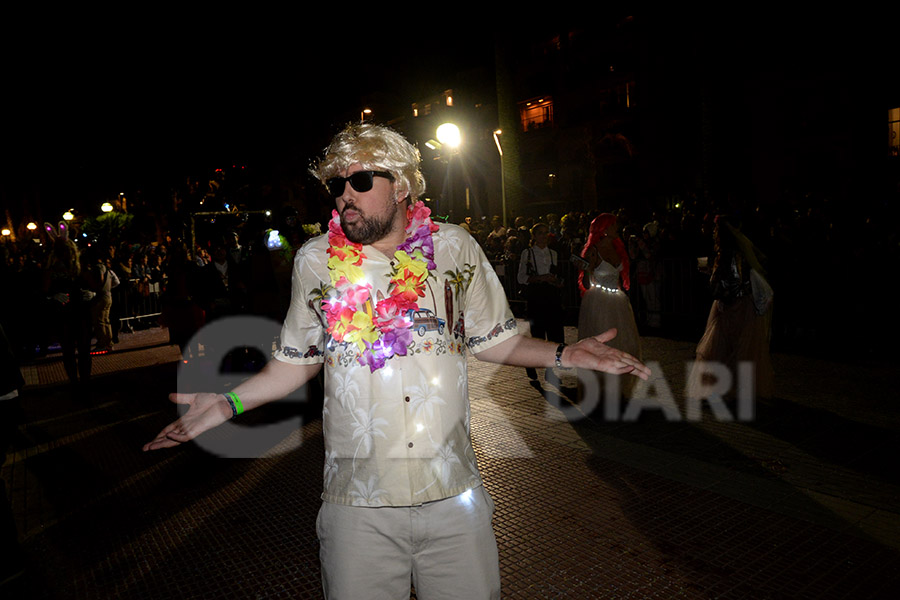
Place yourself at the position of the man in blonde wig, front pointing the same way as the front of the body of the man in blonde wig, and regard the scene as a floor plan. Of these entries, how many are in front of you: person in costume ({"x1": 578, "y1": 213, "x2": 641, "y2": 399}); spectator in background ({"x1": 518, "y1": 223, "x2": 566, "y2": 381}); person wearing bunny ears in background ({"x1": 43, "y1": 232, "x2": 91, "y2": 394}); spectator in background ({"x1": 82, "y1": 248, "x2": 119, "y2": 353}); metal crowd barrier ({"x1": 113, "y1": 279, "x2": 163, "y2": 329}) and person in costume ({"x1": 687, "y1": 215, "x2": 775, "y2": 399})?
0

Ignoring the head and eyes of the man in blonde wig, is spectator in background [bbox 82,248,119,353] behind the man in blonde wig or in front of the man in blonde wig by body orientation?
behind

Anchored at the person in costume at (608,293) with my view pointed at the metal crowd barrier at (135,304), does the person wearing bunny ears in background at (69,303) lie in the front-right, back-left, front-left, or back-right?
front-left

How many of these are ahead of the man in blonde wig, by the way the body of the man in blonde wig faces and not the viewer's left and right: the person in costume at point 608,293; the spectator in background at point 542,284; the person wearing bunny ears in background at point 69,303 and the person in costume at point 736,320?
0

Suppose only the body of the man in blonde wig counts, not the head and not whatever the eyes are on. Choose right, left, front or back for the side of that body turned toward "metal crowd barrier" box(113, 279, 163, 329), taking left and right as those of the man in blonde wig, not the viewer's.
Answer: back

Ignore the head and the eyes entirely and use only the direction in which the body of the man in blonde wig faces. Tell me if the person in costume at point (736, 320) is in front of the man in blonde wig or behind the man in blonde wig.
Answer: behind

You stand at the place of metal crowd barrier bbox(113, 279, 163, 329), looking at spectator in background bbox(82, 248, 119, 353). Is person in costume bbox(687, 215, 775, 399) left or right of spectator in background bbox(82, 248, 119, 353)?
left

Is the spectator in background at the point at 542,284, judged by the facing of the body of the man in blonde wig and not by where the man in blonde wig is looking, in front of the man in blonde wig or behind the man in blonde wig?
behind

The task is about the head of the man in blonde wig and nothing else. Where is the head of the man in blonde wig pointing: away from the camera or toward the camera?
toward the camera

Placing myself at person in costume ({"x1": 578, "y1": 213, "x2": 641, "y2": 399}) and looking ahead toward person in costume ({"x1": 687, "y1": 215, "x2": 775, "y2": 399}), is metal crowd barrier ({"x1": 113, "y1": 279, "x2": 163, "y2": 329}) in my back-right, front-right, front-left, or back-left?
back-left

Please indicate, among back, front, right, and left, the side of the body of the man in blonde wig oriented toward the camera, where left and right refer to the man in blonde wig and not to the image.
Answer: front

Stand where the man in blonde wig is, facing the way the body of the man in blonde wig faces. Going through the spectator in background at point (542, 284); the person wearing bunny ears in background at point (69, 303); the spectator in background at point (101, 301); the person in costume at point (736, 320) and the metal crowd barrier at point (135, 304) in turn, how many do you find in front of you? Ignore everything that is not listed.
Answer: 0
